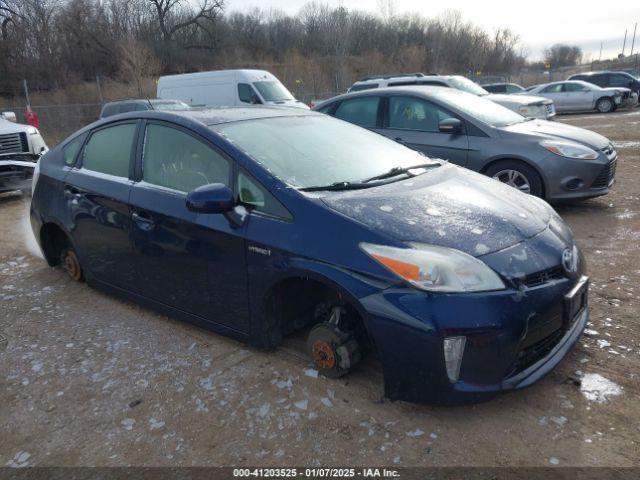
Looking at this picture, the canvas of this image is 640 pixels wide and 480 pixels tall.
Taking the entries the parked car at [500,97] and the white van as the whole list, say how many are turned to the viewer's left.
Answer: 0

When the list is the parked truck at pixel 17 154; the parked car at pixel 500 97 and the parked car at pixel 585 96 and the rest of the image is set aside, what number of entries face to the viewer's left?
0

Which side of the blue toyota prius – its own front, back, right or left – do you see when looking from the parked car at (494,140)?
left

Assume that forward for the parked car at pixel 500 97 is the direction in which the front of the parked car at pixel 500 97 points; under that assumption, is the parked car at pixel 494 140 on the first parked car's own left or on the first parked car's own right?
on the first parked car's own right

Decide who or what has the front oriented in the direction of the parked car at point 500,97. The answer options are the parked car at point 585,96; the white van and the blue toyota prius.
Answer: the white van

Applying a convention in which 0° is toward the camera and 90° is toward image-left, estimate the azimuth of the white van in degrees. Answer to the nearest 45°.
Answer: approximately 315°

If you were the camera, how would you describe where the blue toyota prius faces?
facing the viewer and to the right of the viewer

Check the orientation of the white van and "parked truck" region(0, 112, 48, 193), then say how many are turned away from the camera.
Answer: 0

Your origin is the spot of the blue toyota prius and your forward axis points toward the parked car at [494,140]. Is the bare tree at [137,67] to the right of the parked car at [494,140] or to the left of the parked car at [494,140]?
left

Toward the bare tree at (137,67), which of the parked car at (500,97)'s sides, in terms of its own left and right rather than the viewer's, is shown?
back

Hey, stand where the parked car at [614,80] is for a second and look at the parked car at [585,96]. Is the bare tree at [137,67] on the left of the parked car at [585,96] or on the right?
right

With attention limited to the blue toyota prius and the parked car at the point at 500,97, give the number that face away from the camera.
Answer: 0

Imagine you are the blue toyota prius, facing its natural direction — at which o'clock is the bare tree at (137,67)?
The bare tree is roughly at 7 o'clock from the blue toyota prius.

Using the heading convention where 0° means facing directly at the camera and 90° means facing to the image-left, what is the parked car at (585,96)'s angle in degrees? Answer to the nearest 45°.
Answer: approximately 270°
